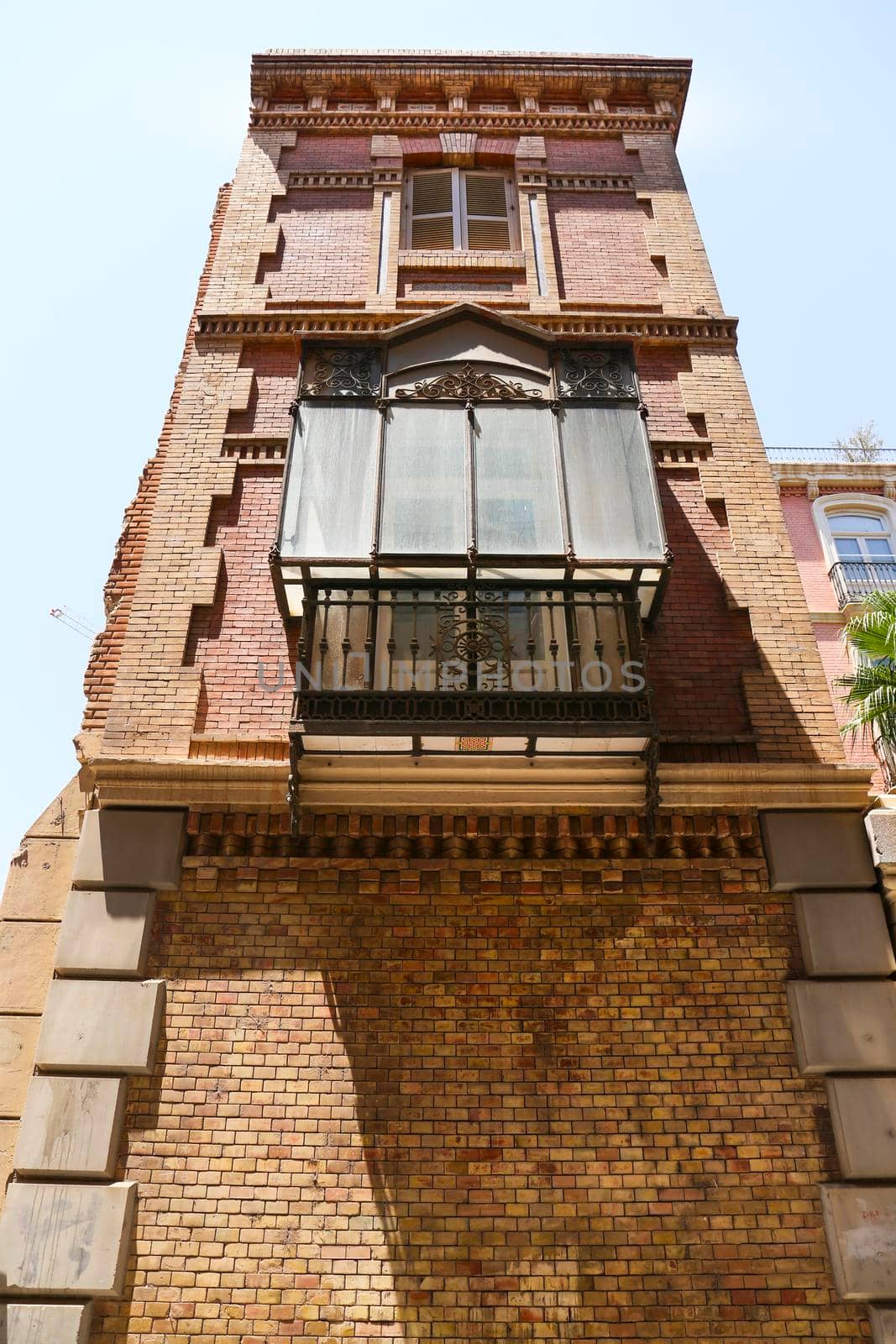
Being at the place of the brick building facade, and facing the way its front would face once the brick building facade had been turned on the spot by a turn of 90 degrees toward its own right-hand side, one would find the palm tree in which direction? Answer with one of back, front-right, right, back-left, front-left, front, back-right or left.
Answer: back

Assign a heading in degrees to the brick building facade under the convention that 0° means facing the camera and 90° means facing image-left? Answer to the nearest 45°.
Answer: approximately 0°

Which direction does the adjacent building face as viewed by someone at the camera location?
facing the viewer

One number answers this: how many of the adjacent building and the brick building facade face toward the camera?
2
